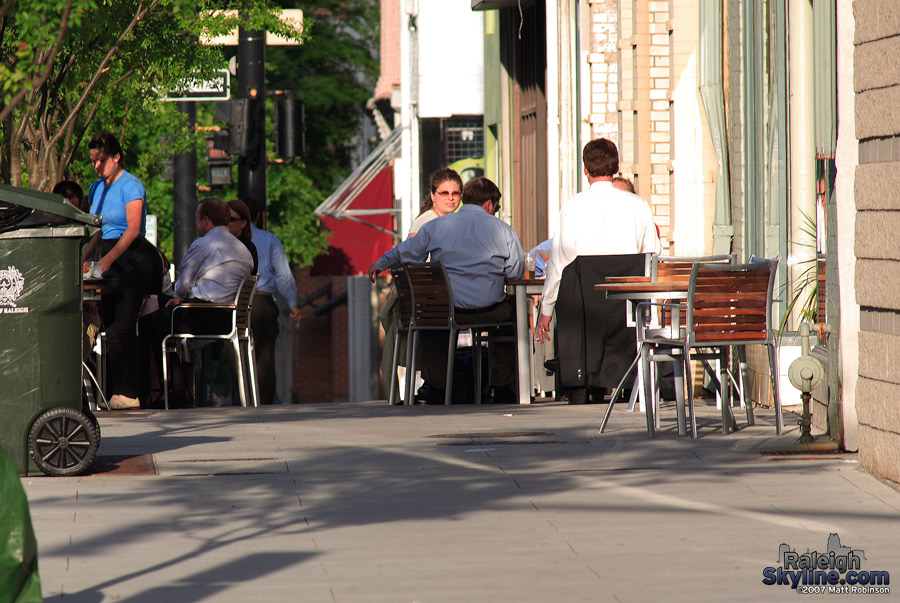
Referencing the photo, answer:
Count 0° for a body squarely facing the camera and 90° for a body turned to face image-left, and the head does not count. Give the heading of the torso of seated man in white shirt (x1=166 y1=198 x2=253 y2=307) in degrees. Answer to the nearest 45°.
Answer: approximately 135°

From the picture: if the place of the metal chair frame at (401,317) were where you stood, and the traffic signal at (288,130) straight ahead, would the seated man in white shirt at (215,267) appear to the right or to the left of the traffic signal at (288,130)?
left

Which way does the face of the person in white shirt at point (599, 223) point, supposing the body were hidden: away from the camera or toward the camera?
away from the camera

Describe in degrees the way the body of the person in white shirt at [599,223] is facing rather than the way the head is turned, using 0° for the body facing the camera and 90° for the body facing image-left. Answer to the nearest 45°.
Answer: approximately 180°

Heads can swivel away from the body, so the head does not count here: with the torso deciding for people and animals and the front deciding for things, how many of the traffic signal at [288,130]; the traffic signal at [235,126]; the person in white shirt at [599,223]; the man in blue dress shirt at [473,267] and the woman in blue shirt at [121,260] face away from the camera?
3

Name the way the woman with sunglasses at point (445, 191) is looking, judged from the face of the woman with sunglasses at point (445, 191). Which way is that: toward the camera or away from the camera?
toward the camera

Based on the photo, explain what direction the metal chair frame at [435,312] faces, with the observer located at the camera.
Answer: facing away from the viewer and to the right of the viewer

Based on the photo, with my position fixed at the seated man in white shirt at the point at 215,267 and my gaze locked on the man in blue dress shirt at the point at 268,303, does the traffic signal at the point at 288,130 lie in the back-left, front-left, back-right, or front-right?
front-left

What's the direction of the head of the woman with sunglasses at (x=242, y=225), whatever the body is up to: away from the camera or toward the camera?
toward the camera

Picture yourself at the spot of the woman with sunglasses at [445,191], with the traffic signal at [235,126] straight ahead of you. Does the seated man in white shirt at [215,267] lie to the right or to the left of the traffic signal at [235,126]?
left

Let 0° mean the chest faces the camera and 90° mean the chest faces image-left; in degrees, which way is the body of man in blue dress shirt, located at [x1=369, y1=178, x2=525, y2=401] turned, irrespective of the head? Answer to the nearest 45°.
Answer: approximately 180°
